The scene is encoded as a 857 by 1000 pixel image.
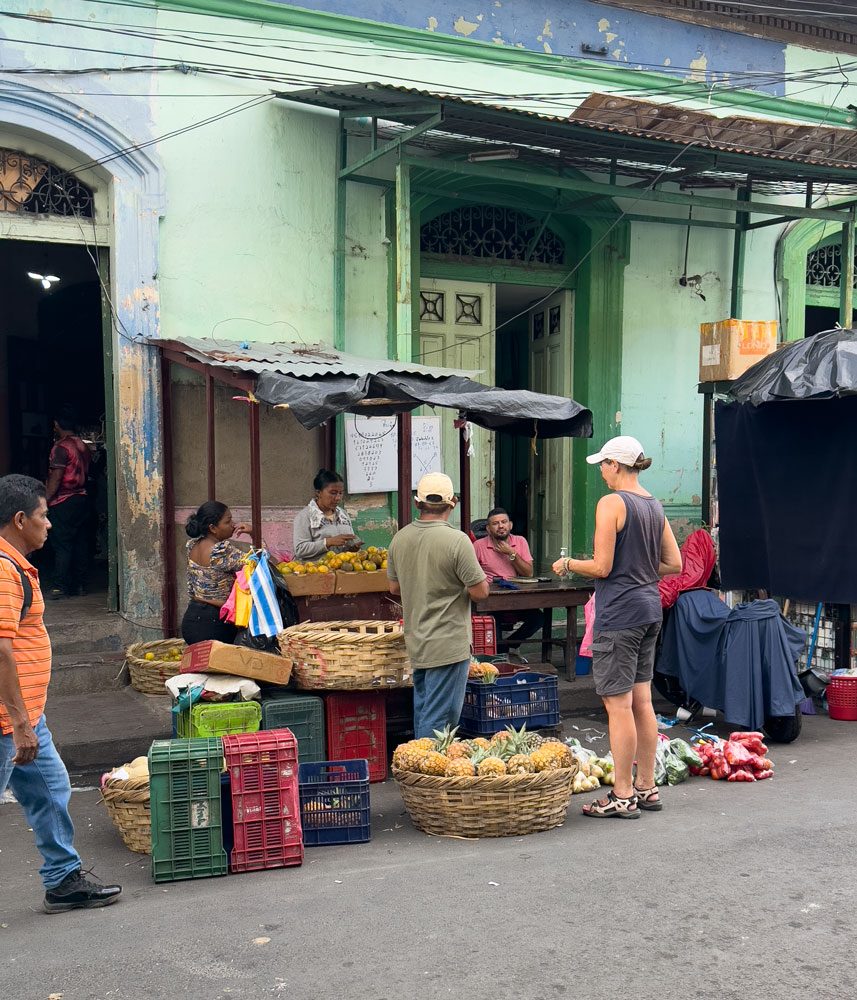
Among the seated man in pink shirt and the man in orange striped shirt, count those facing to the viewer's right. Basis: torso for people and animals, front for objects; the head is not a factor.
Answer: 1

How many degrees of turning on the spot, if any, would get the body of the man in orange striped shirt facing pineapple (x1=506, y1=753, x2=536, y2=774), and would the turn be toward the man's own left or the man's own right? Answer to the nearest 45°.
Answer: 0° — they already face it

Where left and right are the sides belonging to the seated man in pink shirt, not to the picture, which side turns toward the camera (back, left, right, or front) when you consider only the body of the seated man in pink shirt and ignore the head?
front

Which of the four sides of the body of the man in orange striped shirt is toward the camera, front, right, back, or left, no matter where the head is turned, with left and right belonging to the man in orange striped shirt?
right

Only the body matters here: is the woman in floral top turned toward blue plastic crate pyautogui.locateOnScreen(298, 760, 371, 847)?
no

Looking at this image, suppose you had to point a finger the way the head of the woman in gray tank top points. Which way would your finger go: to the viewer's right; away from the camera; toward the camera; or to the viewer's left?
to the viewer's left

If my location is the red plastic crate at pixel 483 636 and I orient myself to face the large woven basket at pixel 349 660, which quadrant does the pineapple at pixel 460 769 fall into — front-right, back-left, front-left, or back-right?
front-left

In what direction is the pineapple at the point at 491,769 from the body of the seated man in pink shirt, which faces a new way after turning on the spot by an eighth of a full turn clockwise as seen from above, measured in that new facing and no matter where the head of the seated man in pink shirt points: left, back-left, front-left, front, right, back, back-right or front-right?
front-left

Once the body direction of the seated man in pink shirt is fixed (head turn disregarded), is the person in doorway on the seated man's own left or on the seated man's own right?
on the seated man's own right

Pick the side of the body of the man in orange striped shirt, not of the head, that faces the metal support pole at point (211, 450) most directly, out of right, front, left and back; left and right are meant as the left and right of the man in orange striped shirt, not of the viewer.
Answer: left

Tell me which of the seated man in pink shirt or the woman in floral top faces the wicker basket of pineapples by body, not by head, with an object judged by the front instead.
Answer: the seated man in pink shirt

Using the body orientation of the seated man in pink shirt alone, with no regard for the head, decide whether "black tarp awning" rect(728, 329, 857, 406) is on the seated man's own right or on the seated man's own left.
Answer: on the seated man's own left

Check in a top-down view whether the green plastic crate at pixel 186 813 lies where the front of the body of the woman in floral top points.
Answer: no

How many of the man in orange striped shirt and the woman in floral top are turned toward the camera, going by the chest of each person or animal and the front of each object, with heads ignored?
0

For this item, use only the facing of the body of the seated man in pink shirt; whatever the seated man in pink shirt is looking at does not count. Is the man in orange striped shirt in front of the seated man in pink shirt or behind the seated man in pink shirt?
in front

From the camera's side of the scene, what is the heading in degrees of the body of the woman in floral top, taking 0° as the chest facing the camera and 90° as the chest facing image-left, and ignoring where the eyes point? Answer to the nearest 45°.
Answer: approximately 225°

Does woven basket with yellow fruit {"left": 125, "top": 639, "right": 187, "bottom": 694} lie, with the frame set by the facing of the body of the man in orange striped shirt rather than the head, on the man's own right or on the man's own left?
on the man's own left

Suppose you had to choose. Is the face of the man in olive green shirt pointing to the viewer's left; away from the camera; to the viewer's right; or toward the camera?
away from the camera

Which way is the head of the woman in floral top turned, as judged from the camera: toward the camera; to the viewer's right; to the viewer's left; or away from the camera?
to the viewer's right

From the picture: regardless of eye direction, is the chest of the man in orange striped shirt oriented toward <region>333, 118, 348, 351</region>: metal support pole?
no

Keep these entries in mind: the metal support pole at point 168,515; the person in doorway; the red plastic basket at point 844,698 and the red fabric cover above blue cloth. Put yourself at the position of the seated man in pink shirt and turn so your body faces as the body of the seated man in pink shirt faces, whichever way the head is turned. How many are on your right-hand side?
2
